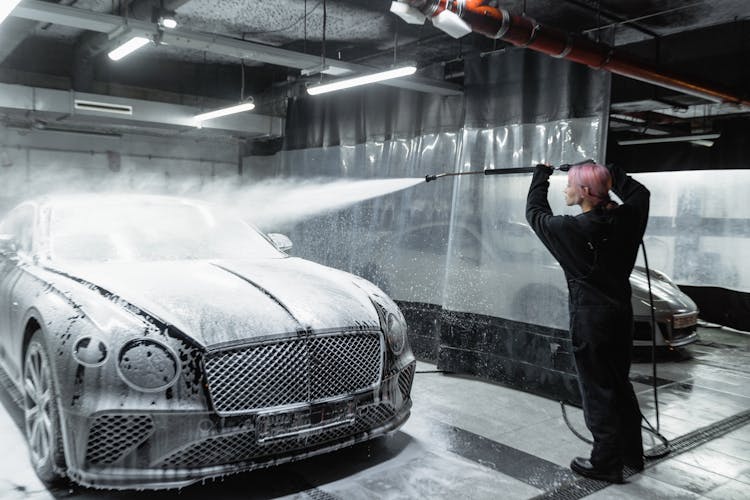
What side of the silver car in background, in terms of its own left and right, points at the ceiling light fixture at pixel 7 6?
right

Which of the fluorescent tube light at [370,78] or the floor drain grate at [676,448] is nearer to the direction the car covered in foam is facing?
the floor drain grate

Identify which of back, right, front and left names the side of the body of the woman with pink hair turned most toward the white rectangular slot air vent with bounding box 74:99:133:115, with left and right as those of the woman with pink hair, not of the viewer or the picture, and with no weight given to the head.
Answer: front

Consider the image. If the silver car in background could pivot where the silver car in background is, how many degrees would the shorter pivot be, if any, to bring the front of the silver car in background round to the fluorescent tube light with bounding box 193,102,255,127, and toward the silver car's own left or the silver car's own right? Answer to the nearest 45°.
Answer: approximately 180°

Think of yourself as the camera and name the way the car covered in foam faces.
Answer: facing the viewer and to the right of the viewer

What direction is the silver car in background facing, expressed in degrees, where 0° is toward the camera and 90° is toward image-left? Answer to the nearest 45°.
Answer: approximately 315°

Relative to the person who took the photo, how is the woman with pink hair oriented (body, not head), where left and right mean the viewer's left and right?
facing away from the viewer and to the left of the viewer

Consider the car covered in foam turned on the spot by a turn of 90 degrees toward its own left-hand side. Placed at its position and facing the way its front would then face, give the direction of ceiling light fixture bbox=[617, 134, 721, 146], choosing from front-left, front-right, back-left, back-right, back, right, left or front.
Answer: front

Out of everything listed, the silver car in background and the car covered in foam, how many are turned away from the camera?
0

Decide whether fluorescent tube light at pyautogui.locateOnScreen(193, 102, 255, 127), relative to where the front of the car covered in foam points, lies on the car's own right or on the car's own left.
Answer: on the car's own left

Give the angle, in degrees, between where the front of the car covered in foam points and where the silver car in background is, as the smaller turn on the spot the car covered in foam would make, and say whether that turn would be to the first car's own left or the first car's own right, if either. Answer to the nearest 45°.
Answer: approximately 90° to the first car's own left

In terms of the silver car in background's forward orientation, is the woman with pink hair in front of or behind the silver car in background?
in front

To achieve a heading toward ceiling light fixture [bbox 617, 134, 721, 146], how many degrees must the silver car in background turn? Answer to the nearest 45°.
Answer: approximately 90° to its left
